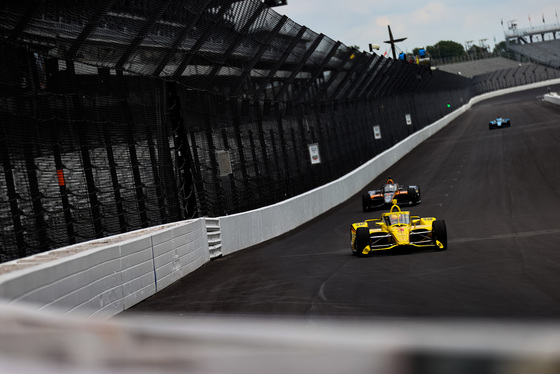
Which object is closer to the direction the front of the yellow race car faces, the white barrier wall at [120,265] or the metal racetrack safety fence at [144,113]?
the white barrier wall

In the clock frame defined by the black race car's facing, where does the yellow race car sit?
The yellow race car is roughly at 12 o'clock from the black race car.

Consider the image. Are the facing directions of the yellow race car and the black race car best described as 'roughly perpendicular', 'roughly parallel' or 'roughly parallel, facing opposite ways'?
roughly parallel

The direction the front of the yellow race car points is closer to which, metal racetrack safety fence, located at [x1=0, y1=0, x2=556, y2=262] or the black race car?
the metal racetrack safety fence

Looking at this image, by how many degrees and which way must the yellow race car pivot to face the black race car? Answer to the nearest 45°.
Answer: approximately 180°

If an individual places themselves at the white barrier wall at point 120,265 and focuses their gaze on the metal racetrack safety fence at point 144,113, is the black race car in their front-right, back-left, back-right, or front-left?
front-right

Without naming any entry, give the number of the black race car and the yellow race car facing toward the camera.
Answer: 2

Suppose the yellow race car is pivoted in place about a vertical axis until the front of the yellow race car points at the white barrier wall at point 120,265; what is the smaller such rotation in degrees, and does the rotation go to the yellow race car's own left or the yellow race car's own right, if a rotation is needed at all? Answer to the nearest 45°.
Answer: approximately 45° to the yellow race car's own right

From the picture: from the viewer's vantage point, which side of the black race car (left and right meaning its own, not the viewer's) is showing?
front
